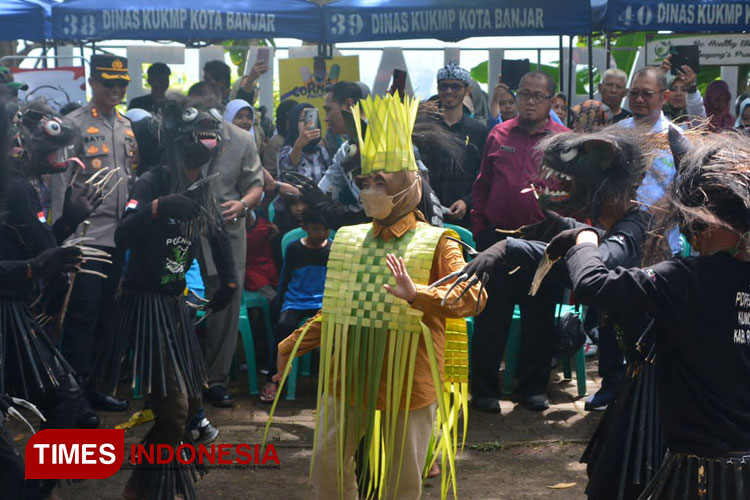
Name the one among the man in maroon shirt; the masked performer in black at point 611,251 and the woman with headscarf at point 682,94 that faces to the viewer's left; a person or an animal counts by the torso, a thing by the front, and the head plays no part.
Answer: the masked performer in black

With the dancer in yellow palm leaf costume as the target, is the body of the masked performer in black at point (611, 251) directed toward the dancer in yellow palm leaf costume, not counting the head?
yes

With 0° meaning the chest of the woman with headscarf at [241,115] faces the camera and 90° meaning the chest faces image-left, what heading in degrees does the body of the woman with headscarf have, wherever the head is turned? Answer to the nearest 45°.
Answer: approximately 315°

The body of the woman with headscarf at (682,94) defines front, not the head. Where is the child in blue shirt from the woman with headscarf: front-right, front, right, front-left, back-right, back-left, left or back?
front-right

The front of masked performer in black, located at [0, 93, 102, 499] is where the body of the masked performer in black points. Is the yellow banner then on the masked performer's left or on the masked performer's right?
on the masked performer's left

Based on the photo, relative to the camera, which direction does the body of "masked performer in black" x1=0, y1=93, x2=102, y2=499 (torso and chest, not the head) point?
to the viewer's right

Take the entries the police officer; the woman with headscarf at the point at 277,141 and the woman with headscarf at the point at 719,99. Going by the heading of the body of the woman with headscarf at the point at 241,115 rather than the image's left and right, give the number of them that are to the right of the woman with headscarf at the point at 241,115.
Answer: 1

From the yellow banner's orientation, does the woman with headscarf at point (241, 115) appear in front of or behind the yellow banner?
in front

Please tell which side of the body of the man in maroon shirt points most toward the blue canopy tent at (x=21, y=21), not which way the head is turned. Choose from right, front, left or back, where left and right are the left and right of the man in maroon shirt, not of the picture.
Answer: right

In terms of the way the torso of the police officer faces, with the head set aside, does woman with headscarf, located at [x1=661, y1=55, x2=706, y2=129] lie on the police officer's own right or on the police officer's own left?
on the police officer's own left

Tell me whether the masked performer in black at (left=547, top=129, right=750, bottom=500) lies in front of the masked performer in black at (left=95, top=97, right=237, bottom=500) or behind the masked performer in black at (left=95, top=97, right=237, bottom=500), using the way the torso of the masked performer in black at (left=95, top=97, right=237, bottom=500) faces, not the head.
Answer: in front

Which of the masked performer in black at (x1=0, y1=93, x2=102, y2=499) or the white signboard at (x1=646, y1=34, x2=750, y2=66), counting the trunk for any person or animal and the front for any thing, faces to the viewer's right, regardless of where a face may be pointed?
the masked performer in black
